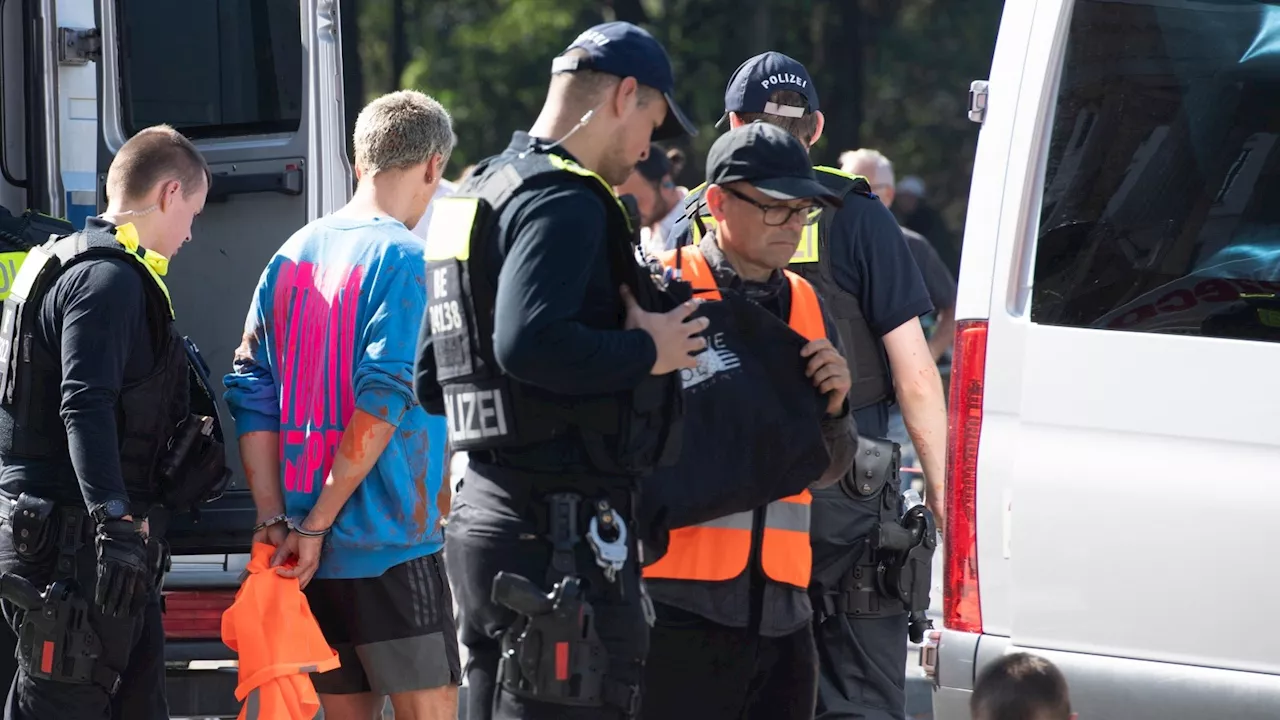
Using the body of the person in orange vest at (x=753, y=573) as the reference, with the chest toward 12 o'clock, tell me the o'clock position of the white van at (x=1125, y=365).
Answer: The white van is roughly at 10 o'clock from the person in orange vest.

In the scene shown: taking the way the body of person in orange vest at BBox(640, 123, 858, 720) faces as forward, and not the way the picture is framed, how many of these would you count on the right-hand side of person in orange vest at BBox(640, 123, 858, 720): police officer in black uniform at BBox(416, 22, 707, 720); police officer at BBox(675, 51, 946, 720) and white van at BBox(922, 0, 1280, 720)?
1

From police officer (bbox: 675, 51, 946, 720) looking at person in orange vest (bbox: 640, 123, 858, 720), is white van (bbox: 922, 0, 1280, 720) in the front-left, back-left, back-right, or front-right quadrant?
front-left

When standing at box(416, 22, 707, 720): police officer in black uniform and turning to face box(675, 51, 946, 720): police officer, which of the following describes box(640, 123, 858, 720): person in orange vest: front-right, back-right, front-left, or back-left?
front-right

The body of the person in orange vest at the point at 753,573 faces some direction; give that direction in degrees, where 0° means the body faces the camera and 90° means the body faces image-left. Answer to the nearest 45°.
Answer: approximately 315°

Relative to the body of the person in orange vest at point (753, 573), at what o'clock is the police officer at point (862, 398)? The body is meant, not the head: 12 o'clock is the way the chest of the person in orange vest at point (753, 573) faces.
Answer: the police officer at point (862, 398) is roughly at 8 o'clock from the person in orange vest at point (753, 573).

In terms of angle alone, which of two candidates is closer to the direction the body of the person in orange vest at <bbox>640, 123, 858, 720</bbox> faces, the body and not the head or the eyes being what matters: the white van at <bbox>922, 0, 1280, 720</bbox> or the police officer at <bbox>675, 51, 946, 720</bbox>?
the white van

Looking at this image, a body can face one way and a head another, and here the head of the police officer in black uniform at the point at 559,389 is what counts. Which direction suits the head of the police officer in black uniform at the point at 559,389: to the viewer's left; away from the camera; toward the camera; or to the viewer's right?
to the viewer's right
